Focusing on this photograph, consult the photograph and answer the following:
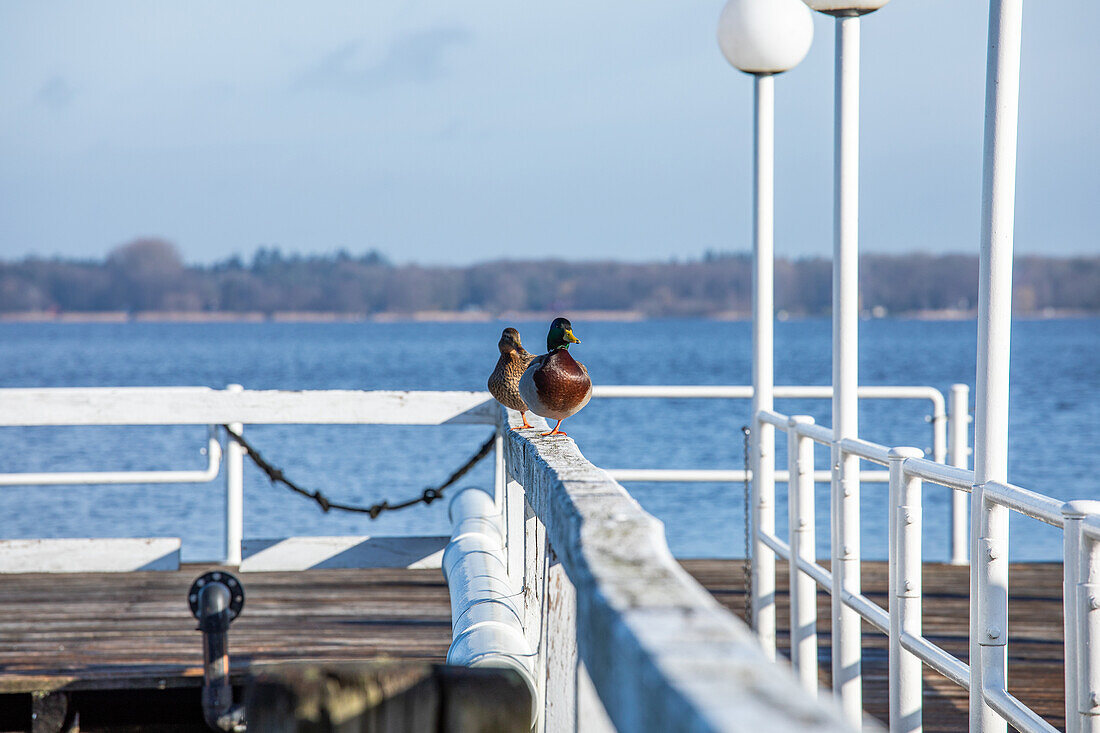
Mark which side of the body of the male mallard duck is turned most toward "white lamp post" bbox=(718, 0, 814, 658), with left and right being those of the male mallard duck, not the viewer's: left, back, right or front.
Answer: left

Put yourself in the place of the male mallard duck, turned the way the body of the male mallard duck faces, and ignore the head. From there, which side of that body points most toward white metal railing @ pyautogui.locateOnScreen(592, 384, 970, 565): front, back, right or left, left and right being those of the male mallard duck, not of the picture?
left

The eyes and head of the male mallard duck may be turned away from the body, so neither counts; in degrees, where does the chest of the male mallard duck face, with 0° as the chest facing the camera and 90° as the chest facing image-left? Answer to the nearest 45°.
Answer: approximately 315°

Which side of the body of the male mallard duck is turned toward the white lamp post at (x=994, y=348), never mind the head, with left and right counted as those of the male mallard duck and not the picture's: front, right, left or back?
front

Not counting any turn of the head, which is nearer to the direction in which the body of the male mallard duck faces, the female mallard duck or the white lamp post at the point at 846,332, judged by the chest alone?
the white lamp post

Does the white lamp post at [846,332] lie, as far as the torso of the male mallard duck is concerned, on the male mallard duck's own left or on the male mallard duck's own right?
on the male mallard duck's own left

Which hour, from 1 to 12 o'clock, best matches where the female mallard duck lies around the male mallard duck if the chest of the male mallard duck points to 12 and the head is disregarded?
The female mallard duck is roughly at 7 o'clock from the male mallard duck.
